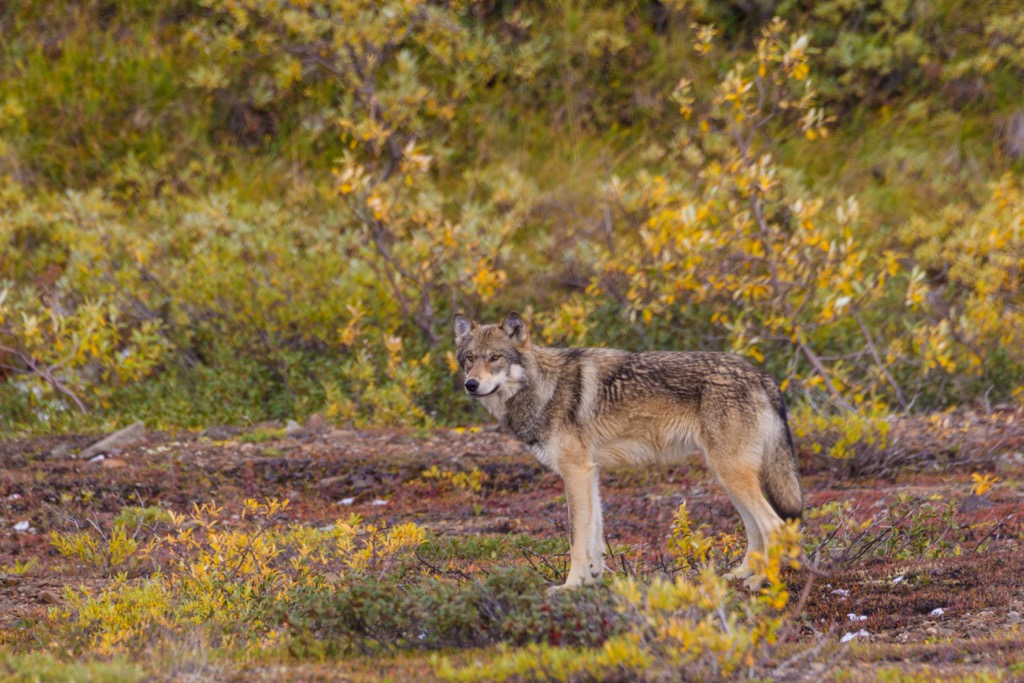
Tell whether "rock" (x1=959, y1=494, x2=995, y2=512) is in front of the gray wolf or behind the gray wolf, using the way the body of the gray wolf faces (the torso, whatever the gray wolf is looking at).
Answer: behind

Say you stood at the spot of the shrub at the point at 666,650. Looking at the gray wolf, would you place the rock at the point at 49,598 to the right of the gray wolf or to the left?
left

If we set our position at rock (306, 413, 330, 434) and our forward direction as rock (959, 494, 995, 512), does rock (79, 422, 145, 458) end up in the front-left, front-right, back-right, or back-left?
back-right

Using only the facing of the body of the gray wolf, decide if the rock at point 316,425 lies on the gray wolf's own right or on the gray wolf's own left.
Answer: on the gray wolf's own right

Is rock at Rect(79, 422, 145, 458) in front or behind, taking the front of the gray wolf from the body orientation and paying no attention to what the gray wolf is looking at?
in front

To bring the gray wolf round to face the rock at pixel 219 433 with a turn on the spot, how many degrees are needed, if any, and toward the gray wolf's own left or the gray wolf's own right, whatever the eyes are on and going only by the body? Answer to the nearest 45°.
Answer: approximately 45° to the gray wolf's own right

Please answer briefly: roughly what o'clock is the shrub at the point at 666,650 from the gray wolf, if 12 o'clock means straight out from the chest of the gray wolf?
The shrub is roughly at 9 o'clock from the gray wolf.

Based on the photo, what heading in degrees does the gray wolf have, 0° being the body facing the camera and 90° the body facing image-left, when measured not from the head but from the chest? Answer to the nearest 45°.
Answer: approximately 90°

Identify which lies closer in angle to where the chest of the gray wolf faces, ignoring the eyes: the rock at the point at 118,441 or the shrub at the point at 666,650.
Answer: the rock
